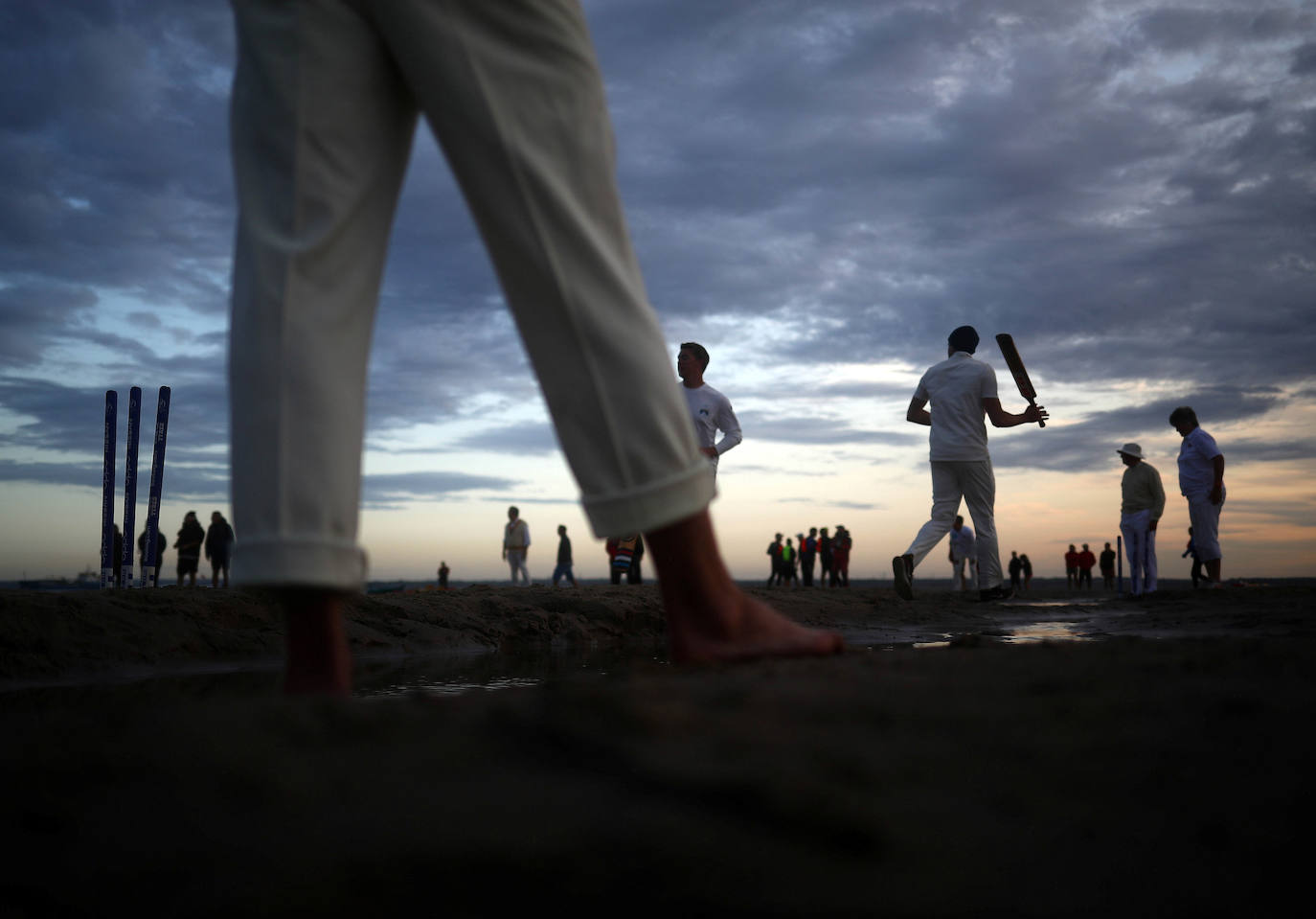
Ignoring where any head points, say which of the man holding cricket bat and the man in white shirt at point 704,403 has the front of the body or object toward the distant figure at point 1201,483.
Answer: the man holding cricket bat

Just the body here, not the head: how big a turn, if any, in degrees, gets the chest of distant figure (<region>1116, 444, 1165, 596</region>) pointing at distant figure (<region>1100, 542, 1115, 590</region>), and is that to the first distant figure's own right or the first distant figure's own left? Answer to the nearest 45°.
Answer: approximately 135° to the first distant figure's own right

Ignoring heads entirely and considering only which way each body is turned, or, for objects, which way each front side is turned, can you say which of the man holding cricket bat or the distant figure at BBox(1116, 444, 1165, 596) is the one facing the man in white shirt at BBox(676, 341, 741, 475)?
the distant figure

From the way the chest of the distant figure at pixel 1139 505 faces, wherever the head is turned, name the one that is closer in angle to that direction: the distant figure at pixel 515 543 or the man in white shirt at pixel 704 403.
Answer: the man in white shirt

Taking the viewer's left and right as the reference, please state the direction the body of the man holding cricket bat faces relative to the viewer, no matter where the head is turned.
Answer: facing away from the viewer and to the right of the viewer

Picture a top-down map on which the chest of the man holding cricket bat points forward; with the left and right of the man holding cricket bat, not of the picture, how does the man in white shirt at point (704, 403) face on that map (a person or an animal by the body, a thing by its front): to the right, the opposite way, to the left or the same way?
the opposite way

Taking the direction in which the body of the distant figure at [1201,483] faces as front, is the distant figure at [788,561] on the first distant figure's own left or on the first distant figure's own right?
on the first distant figure's own right
